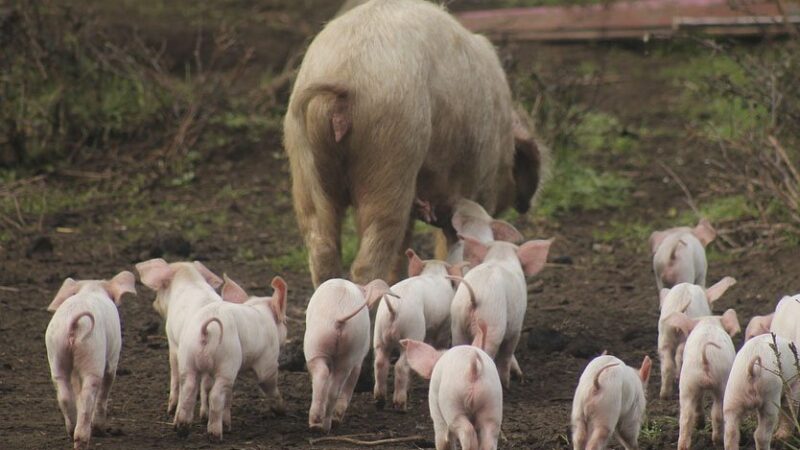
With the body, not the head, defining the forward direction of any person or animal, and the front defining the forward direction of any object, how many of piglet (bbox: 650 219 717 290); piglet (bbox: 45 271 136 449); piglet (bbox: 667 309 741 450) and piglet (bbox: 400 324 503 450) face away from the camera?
4

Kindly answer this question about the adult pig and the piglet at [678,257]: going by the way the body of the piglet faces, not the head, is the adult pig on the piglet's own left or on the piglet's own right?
on the piglet's own left

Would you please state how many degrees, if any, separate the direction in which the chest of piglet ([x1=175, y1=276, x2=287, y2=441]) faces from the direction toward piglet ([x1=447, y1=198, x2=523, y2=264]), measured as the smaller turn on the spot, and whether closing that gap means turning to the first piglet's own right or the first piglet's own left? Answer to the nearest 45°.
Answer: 0° — it already faces it

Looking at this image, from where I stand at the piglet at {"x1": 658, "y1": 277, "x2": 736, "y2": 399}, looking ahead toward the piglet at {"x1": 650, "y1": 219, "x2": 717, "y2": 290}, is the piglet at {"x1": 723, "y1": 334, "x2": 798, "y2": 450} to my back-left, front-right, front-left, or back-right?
back-right

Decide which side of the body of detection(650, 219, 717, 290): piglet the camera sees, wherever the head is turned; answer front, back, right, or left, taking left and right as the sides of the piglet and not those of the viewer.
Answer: back

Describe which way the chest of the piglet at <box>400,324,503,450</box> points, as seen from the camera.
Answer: away from the camera

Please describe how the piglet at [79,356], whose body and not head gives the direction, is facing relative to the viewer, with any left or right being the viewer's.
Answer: facing away from the viewer

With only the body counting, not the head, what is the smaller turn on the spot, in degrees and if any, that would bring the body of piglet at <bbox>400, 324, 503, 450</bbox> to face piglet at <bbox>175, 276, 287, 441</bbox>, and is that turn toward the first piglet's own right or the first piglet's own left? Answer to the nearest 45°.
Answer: approximately 45° to the first piglet's own left

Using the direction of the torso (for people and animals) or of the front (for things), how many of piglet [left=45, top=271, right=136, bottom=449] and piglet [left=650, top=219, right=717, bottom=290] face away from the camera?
2

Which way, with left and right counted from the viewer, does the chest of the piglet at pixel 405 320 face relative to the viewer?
facing away from the viewer and to the right of the viewer

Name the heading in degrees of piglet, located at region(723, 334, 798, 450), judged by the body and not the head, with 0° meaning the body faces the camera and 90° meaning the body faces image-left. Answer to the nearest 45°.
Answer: approximately 225°

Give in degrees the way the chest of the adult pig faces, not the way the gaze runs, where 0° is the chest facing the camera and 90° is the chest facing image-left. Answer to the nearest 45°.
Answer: approximately 225°

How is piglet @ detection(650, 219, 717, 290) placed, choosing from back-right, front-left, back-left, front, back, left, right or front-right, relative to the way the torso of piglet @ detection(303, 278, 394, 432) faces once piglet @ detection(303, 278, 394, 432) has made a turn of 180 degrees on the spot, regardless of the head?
back

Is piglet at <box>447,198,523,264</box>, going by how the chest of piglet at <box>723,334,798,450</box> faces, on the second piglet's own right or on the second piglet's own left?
on the second piglet's own left
